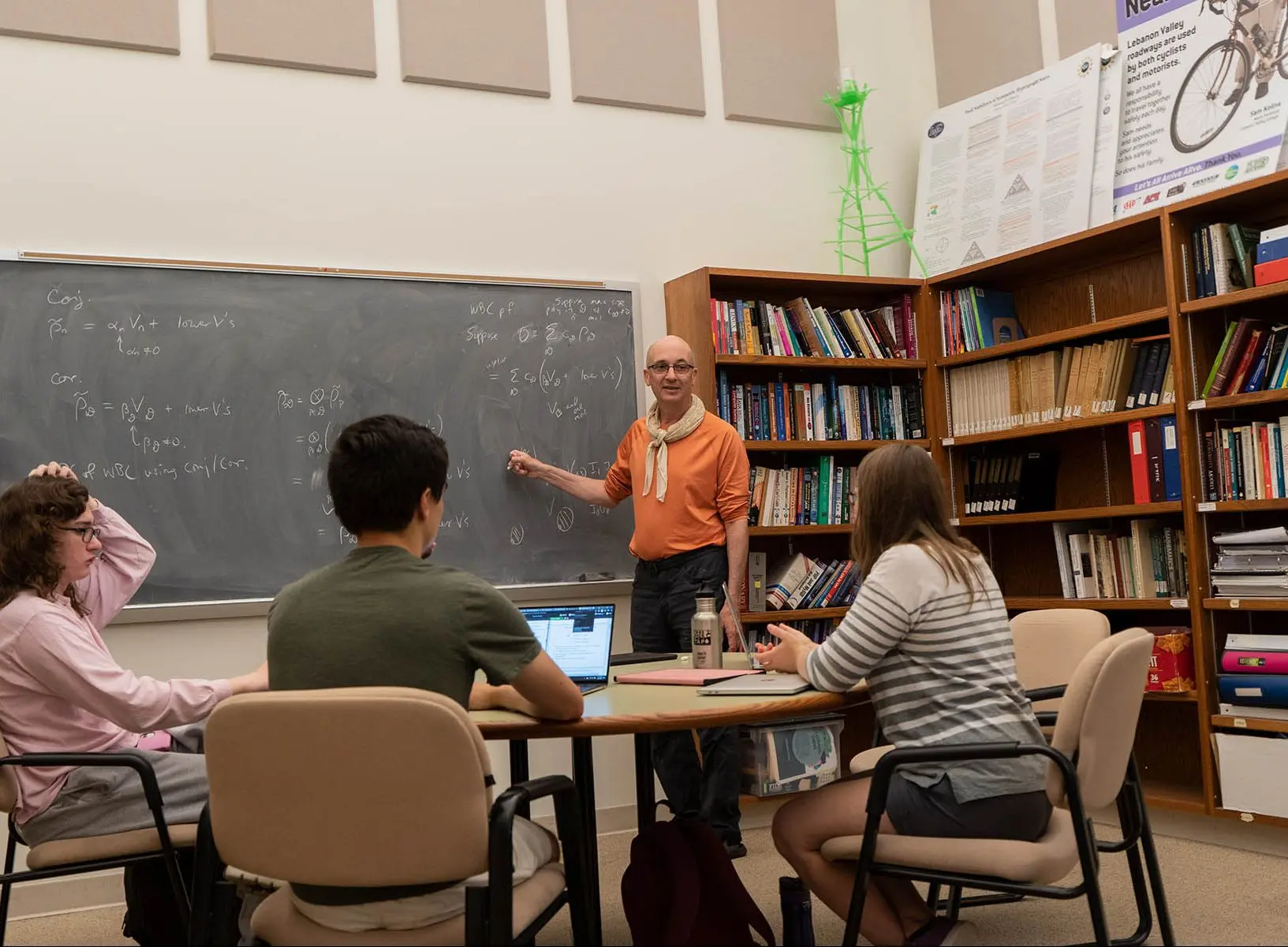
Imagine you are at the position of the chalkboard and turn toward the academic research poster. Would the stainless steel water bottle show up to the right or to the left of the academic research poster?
right

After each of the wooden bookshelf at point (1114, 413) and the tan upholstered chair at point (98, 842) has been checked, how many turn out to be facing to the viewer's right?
1

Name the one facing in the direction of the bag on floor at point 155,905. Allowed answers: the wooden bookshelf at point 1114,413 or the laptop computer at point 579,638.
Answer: the wooden bookshelf

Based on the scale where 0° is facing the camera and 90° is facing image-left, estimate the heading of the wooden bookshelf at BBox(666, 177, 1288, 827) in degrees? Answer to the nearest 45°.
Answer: approximately 45°

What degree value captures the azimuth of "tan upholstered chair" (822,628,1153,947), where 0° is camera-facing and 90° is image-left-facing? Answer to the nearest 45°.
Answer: approximately 90°

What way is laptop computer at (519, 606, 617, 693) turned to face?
toward the camera

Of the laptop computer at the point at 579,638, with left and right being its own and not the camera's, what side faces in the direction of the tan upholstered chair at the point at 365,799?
front

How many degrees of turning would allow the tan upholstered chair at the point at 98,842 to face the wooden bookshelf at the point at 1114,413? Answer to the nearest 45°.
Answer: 0° — it already faces it

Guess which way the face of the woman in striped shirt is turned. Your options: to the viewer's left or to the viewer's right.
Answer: to the viewer's left

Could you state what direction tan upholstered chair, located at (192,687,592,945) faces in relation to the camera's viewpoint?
facing away from the viewer and to the right of the viewer

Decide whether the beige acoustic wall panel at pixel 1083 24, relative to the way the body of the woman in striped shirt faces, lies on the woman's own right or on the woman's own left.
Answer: on the woman's own right

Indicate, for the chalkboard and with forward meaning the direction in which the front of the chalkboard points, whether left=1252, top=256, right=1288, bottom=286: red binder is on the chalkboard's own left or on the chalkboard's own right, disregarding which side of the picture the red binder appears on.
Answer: on the chalkboard's own left

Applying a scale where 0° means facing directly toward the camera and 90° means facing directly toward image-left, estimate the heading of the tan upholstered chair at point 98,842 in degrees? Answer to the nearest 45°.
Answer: approximately 270°
